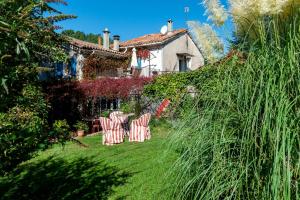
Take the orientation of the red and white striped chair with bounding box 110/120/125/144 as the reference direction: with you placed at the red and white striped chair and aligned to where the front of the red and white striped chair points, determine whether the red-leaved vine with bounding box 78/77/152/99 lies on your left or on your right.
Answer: on your left

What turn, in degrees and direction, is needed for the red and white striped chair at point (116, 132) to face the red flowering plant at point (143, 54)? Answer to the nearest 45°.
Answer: approximately 45° to its left

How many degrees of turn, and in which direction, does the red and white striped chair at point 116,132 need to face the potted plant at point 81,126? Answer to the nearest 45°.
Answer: approximately 90° to its left

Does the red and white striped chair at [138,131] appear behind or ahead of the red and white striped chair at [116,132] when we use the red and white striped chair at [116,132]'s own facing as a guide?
ahead

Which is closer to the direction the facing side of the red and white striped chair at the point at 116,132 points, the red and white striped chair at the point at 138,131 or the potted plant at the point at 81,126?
the red and white striped chair

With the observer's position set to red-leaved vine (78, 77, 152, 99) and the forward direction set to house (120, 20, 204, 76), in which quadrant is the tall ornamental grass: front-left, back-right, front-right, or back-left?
back-right

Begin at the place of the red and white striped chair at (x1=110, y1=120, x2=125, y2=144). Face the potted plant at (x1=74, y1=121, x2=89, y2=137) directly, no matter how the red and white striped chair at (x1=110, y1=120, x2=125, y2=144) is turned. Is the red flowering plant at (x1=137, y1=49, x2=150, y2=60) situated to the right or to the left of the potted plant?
right

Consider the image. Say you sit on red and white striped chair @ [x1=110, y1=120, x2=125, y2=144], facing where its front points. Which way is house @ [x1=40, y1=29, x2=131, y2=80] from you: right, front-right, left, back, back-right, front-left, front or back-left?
front-left

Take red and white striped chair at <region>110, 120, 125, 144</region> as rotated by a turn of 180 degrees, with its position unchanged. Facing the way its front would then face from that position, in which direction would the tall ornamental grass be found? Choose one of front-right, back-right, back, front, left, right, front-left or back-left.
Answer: front-left

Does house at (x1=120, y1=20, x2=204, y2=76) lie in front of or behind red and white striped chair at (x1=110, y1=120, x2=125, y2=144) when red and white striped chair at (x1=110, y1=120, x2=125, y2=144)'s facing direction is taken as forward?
in front

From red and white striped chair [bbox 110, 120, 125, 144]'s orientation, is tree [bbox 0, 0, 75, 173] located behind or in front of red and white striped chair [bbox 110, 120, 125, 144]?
behind

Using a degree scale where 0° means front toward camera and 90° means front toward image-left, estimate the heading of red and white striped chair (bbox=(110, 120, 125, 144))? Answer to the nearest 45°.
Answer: approximately 225°

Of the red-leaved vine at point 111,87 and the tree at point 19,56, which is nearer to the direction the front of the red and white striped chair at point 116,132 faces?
the red-leaved vine
